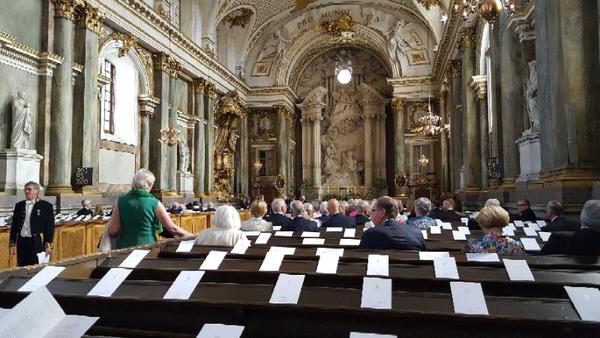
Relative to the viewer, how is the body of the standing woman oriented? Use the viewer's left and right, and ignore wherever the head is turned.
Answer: facing away from the viewer and to the right of the viewer

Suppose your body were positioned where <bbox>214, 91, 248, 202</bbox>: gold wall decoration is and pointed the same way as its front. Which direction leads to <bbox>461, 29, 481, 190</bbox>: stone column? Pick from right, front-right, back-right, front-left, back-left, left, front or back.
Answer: front-right

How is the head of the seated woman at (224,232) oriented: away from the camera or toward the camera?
away from the camera

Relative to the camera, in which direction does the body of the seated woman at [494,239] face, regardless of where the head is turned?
away from the camera

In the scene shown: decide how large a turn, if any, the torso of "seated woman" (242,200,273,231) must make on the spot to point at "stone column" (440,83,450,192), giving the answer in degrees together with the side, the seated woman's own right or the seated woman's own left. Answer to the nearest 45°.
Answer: approximately 45° to the seated woman's own right

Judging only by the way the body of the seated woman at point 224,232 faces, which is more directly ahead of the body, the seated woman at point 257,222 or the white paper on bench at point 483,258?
the seated woman

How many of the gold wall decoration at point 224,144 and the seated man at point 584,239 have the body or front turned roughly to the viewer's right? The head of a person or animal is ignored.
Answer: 1

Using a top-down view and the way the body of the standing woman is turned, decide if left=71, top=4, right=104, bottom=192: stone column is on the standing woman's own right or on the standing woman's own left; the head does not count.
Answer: on the standing woman's own left

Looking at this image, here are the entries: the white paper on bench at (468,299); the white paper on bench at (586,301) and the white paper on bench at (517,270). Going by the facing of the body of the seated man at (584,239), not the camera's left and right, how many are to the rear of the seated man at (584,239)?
3

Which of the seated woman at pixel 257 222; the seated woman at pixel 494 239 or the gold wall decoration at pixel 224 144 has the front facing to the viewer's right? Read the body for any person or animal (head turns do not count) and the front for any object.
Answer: the gold wall decoration

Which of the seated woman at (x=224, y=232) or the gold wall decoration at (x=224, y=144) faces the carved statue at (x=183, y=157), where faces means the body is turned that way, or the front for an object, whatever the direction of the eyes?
the seated woman

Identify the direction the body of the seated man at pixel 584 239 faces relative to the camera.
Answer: away from the camera

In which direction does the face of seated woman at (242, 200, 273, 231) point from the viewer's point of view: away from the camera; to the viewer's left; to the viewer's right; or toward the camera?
away from the camera

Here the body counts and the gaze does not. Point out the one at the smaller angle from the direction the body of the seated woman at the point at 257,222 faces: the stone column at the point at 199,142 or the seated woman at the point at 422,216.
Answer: the stone column

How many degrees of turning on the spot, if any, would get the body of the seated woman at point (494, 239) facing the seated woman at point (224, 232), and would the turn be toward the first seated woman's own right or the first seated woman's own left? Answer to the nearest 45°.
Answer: approximately 90° to the first seated woman's own left

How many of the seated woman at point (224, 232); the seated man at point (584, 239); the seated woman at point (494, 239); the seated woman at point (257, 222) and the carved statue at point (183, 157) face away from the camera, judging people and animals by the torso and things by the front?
4

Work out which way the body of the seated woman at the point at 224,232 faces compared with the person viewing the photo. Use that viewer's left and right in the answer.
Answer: facing away from the viewer
